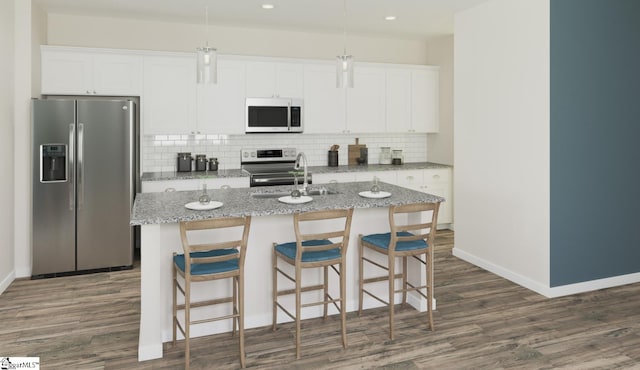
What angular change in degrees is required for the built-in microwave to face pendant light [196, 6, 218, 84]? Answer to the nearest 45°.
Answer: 0° — it already faces it

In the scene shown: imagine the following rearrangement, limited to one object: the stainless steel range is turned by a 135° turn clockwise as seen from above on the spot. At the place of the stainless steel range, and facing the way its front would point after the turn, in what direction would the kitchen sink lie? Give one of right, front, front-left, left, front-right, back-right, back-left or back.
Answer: back-left

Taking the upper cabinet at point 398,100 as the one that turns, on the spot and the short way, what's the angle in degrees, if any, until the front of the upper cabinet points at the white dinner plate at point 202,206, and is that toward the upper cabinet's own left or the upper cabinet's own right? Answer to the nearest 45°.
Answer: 0° — it already faces it

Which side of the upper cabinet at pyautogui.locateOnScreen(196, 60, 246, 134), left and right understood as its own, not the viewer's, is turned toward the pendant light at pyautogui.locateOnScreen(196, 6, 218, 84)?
front

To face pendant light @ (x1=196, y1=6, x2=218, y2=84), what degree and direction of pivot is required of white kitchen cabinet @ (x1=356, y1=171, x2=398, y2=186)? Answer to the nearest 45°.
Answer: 0° — it already faces it

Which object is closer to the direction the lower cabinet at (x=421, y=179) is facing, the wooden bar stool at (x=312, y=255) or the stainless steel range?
the wooden bar stool

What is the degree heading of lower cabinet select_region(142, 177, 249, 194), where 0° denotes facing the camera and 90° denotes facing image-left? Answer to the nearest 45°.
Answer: approximately 0°
